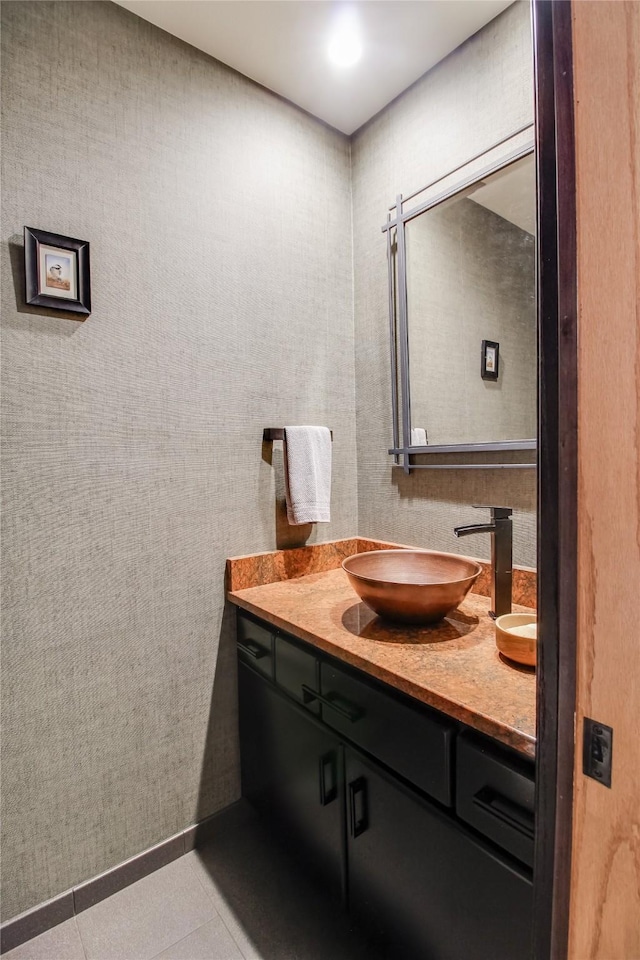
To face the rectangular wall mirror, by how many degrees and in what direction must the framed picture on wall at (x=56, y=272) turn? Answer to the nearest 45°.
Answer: approximately 45° to its left

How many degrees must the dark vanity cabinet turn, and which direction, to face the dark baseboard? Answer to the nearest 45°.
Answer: approximately 45° to its right

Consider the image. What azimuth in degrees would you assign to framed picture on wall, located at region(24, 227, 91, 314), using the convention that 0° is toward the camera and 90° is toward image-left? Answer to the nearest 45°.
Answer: approximately 315°

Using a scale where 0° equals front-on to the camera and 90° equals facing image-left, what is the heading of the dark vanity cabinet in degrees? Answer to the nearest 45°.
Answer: approximately 45°

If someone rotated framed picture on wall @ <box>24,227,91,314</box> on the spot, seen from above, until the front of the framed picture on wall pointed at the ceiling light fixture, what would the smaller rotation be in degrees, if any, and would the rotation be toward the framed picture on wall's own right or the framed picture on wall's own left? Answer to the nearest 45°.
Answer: approximately 45° to the framed picture on wall's own left

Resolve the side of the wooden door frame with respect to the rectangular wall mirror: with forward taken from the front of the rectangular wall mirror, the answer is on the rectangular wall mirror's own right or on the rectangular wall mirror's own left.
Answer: on the rectangular wall mirror's own left

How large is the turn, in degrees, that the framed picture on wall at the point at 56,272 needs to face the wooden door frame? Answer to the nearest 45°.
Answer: approximately 45° to its right
